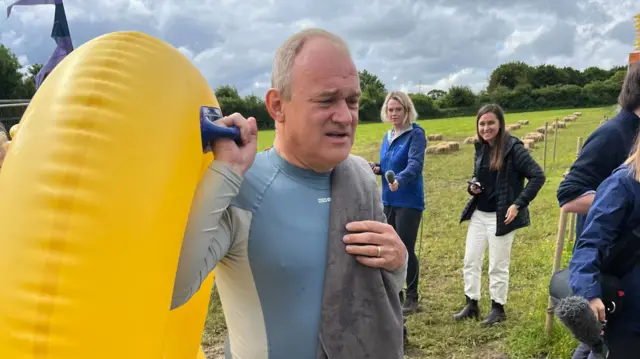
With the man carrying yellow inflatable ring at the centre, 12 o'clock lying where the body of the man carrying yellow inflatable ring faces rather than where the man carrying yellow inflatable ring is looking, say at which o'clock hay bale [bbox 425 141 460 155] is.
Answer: The hay bale is roughly at 8 o'clock from the man carrying yellow inflatable ring.

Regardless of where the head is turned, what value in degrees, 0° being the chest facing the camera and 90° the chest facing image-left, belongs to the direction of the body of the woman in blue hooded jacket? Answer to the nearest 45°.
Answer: approximately 45°

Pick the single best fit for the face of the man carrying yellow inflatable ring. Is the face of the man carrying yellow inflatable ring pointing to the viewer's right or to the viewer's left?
to the viewer's right

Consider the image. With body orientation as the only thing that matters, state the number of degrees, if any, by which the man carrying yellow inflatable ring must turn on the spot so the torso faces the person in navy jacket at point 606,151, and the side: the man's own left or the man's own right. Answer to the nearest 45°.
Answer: approximately 90° to the man's own left
